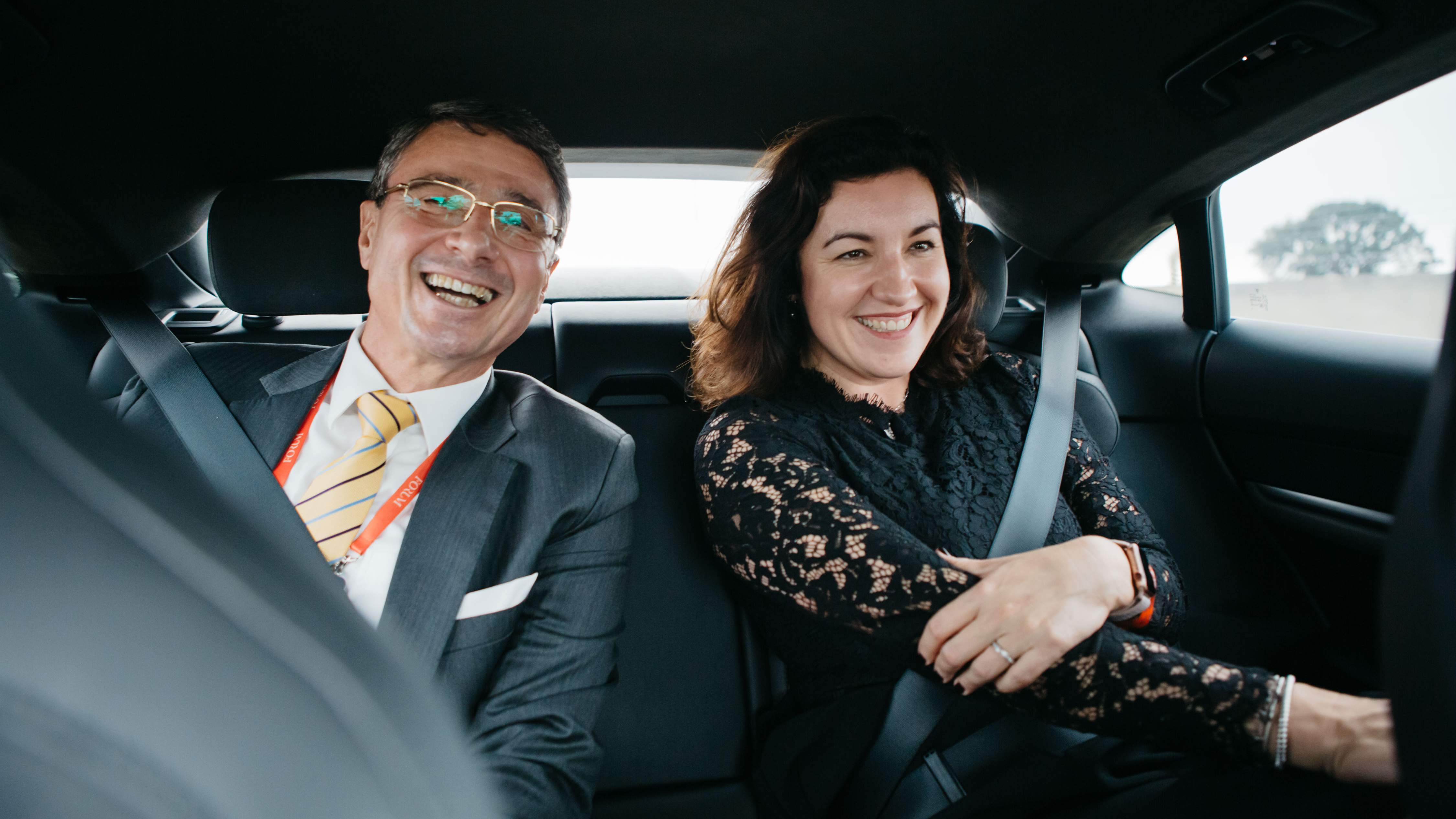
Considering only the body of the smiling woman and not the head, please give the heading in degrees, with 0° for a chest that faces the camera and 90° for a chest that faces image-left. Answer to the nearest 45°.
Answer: approximately 315°

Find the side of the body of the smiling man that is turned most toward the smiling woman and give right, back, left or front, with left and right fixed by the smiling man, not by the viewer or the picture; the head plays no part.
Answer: left

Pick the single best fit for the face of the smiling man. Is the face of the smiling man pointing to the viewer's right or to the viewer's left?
to the viewer's right

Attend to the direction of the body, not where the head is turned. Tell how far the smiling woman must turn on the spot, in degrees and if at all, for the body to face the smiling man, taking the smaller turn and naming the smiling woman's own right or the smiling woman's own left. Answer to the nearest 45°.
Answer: approximately 135° to the smiling woman's own right

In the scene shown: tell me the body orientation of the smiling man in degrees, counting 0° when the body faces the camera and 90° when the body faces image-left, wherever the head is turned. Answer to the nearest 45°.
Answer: approximately 0°
